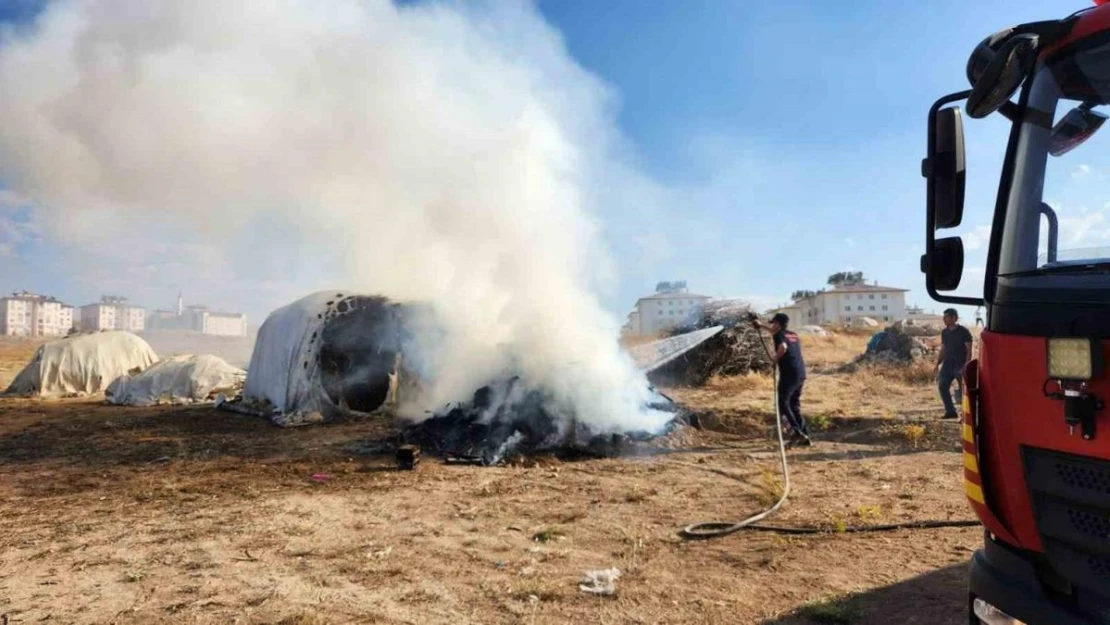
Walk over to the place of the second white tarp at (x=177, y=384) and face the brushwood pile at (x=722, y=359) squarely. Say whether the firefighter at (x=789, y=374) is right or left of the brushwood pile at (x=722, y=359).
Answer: right

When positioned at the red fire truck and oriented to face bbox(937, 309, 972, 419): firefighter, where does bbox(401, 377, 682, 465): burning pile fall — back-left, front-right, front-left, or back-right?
front-left

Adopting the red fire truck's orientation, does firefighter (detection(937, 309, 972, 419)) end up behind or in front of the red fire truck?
behind

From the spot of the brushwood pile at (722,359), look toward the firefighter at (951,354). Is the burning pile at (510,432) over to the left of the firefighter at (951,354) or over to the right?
right

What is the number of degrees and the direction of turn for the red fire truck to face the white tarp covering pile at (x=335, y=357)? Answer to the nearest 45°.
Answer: approximately 135° to its right

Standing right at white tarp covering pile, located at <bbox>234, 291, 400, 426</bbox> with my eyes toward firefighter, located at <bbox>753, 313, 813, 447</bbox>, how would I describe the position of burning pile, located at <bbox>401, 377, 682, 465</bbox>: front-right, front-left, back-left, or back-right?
front-right

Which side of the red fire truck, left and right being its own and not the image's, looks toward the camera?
front

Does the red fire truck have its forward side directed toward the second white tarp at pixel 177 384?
no

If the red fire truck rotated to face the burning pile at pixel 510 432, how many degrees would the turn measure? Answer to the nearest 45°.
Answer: approximately 135° to its right

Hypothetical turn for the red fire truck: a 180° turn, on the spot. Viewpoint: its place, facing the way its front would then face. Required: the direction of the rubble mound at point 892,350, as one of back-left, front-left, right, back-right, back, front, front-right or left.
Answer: front

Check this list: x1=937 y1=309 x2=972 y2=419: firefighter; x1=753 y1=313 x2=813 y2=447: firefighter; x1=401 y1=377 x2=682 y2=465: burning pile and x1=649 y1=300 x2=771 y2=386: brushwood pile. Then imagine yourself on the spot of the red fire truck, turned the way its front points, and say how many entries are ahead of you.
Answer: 0

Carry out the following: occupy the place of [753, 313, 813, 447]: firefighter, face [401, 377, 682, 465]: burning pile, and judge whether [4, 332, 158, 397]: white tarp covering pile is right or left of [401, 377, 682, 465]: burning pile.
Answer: right

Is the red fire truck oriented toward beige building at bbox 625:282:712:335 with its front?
no

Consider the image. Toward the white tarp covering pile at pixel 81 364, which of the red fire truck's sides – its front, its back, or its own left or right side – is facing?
right

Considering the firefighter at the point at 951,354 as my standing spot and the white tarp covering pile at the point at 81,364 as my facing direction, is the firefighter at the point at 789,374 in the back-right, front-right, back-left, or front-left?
front-left

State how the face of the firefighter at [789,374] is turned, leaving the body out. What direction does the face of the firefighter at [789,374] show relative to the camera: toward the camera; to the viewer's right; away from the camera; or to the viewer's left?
to the viewer's left
